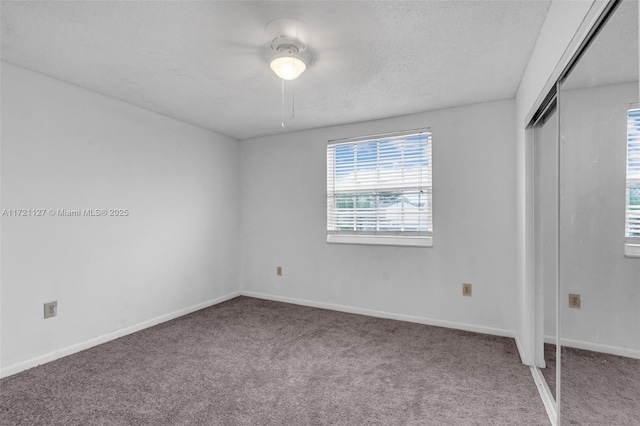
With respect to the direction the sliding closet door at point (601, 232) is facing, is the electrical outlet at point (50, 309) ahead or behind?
ahead

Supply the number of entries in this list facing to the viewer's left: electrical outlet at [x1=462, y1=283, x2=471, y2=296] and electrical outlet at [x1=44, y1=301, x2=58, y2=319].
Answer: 0

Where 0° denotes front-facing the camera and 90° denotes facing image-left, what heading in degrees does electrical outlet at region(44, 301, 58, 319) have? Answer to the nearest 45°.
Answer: approximately 315°

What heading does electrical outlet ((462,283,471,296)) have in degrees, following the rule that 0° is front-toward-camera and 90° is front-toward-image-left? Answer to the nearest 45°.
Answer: approximately 0°

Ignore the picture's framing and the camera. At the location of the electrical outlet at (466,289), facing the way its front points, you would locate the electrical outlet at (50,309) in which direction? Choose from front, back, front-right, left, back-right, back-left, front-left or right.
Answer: front-right

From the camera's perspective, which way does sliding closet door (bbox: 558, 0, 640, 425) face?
to the viewer's left

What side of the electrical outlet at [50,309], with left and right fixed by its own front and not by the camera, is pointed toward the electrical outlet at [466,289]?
front

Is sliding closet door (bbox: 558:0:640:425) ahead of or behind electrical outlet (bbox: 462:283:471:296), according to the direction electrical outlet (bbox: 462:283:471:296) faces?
ahead

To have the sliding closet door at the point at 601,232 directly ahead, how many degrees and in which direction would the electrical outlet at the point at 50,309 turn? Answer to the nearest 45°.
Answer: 0° — it already faces it
